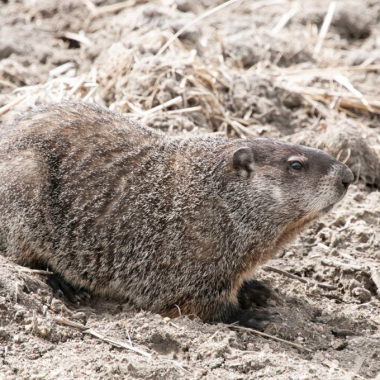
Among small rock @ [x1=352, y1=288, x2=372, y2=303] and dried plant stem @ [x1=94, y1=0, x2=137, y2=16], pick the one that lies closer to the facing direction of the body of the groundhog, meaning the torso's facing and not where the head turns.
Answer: the small rock

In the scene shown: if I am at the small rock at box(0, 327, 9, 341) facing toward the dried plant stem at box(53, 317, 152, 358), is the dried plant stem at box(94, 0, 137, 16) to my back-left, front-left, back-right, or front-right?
front-left

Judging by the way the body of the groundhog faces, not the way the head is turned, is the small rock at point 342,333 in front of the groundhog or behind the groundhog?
in front

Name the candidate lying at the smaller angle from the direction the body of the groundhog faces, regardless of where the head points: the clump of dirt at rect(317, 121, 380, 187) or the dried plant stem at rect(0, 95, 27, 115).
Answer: the clump of dirt

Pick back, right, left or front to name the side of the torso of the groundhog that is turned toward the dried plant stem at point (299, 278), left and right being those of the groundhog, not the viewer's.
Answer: front

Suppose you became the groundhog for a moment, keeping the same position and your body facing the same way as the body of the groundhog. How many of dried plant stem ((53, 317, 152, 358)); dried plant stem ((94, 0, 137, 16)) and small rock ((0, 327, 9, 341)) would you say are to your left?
1

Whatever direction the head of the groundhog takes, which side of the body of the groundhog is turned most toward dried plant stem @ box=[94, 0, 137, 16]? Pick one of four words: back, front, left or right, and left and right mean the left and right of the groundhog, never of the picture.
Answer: left

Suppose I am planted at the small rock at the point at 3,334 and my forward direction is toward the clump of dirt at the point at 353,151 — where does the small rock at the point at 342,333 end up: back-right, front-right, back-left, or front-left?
front-right

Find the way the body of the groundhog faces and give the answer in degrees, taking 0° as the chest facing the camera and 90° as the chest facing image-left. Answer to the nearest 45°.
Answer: approximately 270°

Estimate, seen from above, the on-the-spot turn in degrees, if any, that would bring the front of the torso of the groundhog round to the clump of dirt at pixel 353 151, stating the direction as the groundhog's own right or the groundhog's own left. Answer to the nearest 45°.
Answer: approximately 45° to the groundhog's own left

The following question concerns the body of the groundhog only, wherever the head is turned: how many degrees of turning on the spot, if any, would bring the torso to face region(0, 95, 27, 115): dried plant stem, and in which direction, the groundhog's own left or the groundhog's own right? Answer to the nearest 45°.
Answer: approximately 135° to the groundhog's own left

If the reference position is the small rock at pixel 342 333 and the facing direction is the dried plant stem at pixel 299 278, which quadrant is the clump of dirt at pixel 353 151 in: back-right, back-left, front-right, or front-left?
front-right

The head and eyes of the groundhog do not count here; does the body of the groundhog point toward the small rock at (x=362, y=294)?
yes
